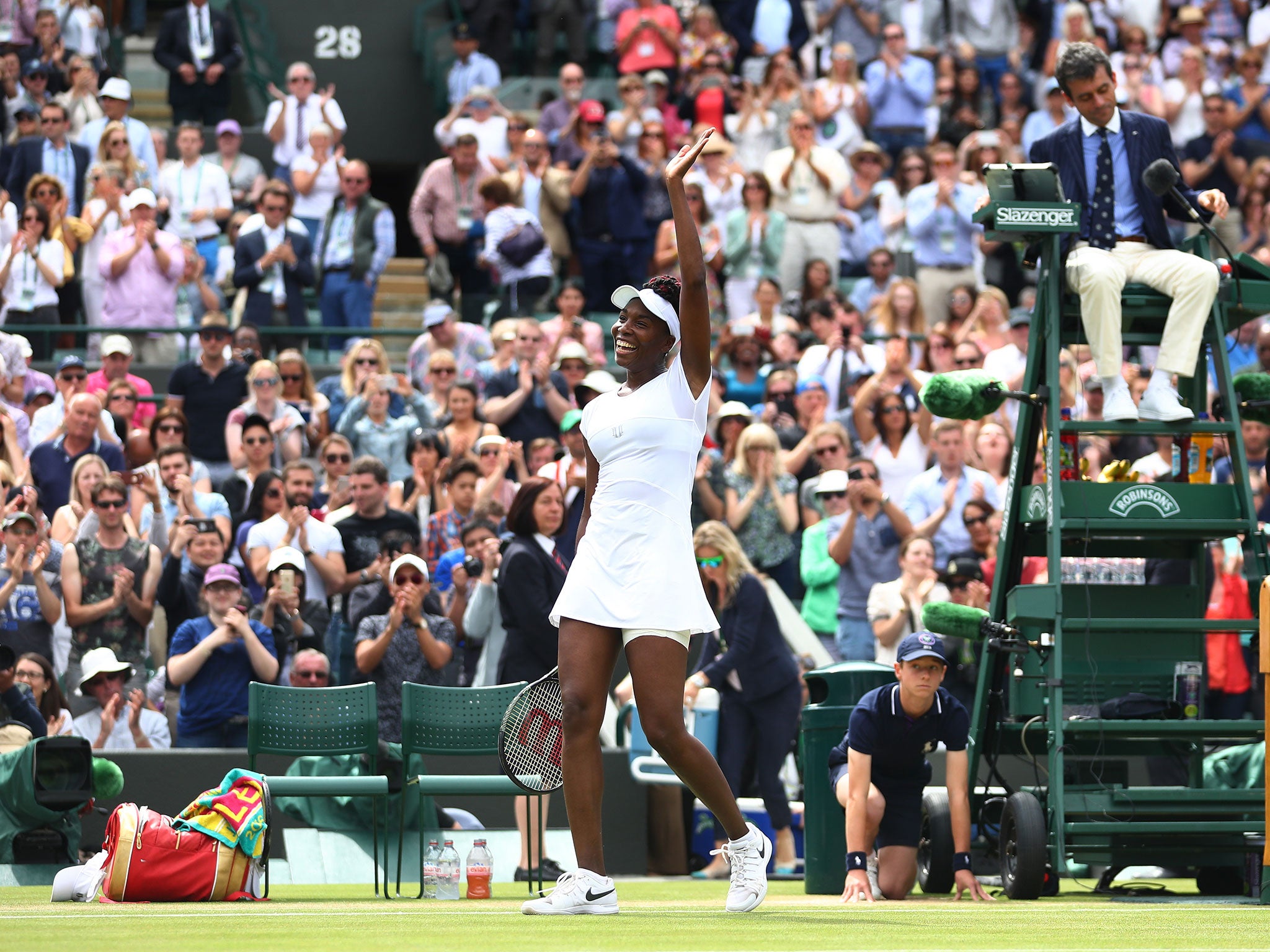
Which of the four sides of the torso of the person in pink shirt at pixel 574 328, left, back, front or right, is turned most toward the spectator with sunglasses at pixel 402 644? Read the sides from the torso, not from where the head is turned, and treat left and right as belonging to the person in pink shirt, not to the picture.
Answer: front

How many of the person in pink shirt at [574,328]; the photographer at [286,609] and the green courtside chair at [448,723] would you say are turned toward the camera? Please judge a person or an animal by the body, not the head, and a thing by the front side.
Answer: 3

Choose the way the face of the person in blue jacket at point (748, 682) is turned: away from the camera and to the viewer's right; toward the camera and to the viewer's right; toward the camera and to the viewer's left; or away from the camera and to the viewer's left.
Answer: toward the camera and to the viewer's left

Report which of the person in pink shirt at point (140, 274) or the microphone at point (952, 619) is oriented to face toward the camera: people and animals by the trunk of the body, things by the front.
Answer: the person in pink shirt

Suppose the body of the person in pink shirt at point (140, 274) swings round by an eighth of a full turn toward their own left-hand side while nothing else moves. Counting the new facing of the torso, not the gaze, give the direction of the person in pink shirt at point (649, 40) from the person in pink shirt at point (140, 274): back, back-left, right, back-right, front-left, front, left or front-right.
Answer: left

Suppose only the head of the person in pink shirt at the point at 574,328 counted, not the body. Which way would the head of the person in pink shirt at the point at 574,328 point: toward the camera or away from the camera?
toward the camera

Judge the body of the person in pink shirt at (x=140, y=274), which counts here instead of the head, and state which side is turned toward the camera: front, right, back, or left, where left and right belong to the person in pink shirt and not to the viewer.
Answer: front

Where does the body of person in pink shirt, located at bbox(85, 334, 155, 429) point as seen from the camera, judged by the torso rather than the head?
toward the camera

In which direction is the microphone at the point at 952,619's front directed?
to the viewer's left

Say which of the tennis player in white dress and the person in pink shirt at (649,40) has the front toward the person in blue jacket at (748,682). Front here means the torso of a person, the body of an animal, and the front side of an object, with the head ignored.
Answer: the person in pink shirt

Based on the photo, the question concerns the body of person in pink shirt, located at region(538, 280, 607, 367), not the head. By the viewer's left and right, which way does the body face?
facing the viewer

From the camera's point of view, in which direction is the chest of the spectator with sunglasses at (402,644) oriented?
toward the camera

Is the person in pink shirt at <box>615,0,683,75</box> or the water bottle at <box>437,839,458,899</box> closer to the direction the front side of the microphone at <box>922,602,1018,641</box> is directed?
the water bottle

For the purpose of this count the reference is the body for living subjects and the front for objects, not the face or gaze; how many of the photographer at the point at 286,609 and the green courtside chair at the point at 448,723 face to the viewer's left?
0
